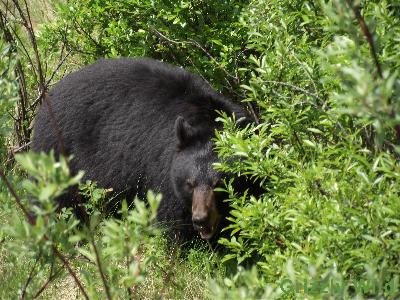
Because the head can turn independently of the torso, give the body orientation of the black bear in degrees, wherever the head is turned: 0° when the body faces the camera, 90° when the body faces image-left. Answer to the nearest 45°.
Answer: approximately 315°
